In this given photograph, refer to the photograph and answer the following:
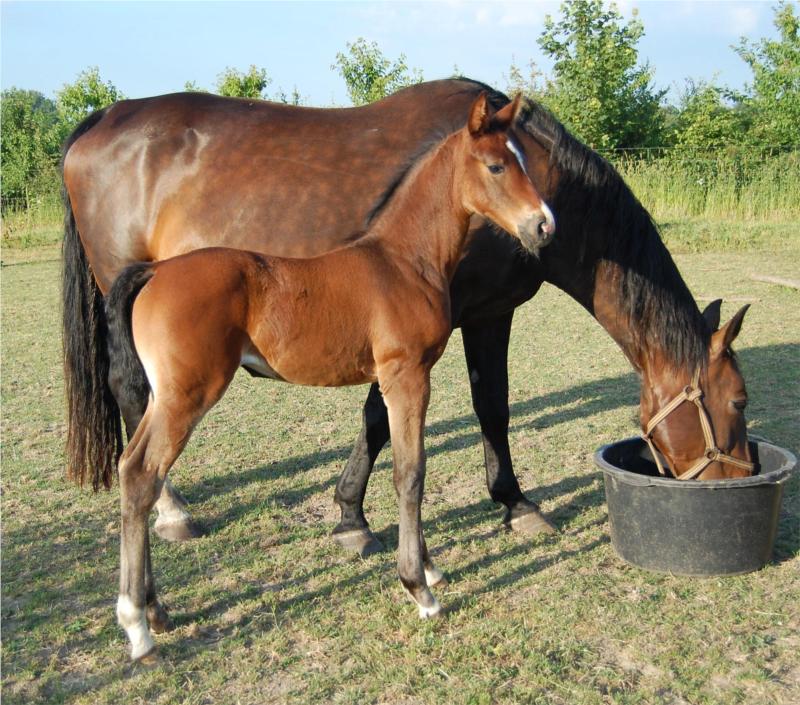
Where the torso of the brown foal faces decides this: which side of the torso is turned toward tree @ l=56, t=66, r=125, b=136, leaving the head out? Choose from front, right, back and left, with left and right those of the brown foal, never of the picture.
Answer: left

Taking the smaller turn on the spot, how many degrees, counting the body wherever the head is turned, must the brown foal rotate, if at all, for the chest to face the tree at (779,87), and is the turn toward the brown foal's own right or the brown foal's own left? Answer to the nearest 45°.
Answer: approximately 45° to the brown foal's own left

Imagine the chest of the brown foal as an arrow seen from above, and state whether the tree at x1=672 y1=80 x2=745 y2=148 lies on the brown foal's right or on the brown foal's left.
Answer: on the brown foal's left

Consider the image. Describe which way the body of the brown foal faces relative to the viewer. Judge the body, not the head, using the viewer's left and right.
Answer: facing to the right of the viewer

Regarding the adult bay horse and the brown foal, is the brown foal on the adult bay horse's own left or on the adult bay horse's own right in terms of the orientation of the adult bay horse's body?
on the adult bay horse's own right

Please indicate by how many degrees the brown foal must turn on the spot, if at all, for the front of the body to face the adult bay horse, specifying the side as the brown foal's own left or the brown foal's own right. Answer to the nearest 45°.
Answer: approximately 90° to the brown foal's own left

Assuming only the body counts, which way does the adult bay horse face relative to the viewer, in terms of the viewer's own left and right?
facing to the right of the viewer

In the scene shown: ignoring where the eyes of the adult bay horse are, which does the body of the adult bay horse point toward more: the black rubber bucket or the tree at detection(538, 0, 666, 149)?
the black rubber bucket

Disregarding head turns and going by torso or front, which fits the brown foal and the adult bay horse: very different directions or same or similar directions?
same or similar directions

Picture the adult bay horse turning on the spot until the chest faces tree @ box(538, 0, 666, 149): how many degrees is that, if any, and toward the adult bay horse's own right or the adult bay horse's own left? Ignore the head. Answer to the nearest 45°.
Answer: approximately 90° to the adult bay horse's own left

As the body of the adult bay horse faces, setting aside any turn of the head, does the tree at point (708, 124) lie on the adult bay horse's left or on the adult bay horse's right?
on the adult bay horse's left

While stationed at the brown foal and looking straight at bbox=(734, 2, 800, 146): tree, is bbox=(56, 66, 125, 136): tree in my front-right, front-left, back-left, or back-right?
front-left

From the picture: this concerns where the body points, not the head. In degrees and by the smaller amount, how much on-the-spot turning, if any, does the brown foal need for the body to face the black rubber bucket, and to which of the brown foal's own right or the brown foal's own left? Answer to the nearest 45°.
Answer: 0° — it already faces it
